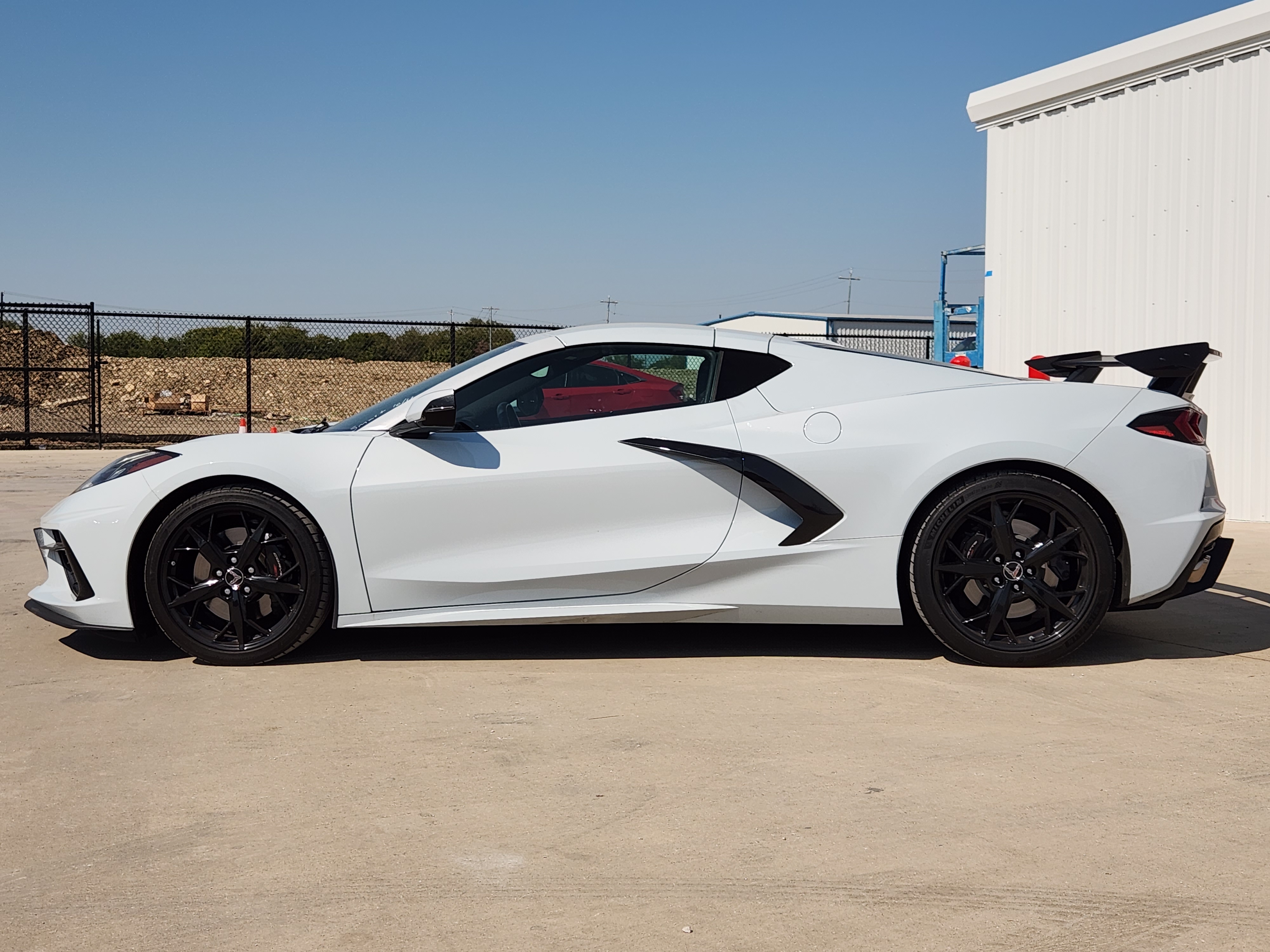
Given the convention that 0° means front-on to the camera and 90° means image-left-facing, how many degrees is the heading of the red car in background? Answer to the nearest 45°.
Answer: approximately 90°

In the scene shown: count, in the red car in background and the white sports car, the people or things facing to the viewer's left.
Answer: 2

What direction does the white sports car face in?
to the viewer's left

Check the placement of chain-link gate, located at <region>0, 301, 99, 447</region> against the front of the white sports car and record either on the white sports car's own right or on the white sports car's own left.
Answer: on the white sports car's own right

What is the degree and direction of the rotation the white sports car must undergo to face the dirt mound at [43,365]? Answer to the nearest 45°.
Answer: approximately 45° to its right
